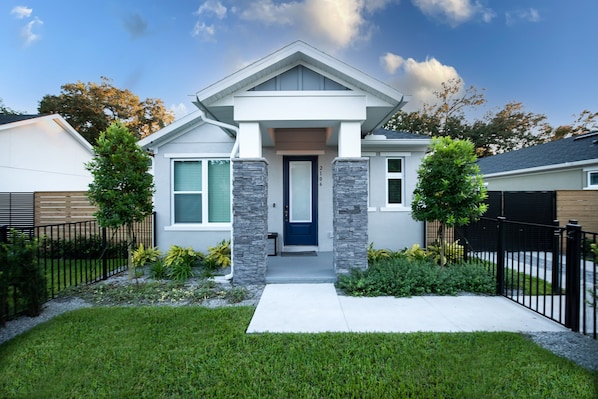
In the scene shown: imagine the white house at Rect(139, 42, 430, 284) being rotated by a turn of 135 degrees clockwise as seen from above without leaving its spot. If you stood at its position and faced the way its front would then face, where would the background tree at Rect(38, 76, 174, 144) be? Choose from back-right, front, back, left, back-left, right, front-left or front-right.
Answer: front

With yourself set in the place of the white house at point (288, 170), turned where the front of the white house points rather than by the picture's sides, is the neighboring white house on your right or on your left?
on your right

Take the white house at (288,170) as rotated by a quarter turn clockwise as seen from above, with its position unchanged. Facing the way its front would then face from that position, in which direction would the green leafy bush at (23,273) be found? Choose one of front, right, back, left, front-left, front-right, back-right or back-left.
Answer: front-left

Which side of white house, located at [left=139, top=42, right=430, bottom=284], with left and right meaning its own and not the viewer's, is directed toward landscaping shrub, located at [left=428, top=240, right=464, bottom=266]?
left

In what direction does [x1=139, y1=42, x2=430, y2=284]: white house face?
toward the camera

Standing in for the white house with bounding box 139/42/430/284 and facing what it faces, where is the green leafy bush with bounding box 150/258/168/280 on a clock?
The green leafy bush is roughly at 2 o'clock from the white house.

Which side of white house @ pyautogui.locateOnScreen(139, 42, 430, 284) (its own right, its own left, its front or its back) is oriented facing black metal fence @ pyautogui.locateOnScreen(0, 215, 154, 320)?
right

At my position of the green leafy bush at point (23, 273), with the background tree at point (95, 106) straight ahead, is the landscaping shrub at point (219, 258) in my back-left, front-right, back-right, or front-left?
front-right

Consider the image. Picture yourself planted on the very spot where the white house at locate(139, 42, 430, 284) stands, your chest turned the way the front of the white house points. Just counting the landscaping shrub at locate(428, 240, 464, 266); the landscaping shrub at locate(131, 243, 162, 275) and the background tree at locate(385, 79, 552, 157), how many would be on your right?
1
